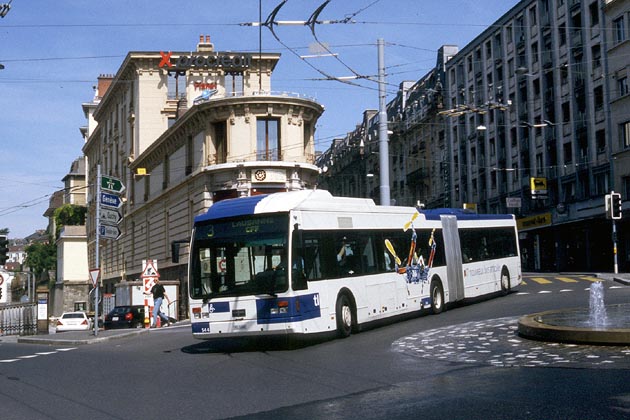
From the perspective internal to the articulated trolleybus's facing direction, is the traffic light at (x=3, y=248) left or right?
on its right

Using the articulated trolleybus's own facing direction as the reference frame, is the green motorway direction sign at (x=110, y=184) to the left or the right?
on its right

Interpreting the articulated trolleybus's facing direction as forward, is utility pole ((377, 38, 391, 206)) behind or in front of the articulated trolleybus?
behind

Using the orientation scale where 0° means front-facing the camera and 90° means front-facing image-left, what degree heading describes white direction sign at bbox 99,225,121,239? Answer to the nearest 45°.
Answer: approximately 0°

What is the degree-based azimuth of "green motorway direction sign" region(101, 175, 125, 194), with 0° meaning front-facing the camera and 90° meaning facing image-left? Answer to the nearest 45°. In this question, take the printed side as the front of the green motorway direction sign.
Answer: approximately 0°
